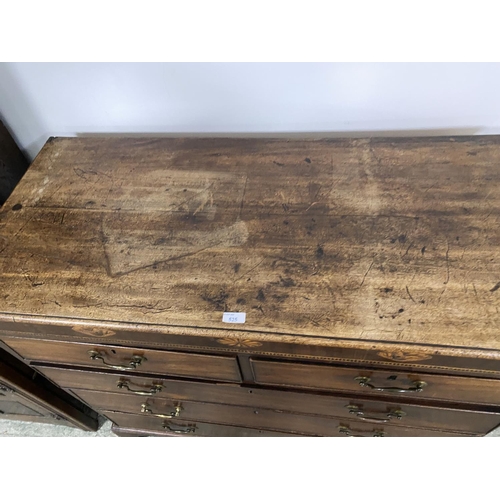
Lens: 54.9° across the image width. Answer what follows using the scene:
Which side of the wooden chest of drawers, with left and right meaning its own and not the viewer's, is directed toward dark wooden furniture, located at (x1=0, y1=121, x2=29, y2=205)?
right

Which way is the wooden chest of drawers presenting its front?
toward the camera
